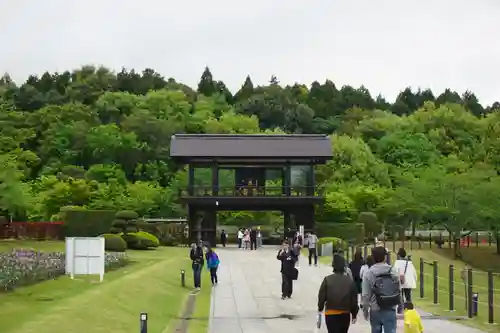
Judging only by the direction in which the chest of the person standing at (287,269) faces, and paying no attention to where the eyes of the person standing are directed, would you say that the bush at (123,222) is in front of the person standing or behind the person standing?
behind

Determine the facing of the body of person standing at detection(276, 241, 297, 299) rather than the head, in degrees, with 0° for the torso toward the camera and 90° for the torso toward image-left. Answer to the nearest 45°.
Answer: approximately 0°

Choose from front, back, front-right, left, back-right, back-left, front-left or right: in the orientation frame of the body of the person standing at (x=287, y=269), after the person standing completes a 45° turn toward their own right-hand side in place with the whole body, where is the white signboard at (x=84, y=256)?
front-right

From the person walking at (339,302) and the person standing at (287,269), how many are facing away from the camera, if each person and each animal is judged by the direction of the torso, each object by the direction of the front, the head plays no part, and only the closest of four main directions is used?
1

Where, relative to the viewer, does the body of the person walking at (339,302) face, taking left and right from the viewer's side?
facing away from the viewer

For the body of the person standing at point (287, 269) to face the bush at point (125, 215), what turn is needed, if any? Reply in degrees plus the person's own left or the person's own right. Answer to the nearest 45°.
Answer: approximately 135° to the person's own right

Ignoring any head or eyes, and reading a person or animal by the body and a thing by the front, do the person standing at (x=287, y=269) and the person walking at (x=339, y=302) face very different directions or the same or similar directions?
very different directions

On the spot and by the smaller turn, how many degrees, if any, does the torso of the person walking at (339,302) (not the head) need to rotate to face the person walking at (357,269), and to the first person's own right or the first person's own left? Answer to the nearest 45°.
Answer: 0° — they already face them

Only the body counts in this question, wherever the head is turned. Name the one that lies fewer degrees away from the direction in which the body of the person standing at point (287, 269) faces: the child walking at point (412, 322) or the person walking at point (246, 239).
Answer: the child walking

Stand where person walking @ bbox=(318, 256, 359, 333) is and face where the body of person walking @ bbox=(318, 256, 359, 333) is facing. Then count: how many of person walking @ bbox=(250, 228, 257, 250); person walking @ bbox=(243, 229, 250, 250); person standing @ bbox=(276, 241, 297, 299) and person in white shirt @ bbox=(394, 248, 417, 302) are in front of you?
4

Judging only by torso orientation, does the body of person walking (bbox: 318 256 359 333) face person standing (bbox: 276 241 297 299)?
yes

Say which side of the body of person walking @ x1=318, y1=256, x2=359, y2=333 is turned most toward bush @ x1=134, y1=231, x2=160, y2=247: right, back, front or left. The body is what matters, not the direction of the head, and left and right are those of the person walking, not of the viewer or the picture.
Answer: front

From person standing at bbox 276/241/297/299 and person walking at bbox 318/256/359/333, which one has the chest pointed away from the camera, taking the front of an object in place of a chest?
person walking at bbox 318/256/359/333

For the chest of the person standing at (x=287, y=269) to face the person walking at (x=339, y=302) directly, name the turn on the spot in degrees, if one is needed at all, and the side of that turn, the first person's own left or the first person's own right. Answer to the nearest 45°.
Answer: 0° — they already face them

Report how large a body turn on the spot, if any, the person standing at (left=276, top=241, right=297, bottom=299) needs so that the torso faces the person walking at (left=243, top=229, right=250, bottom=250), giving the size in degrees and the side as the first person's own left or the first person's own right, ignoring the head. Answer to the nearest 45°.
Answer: approximately 180°
